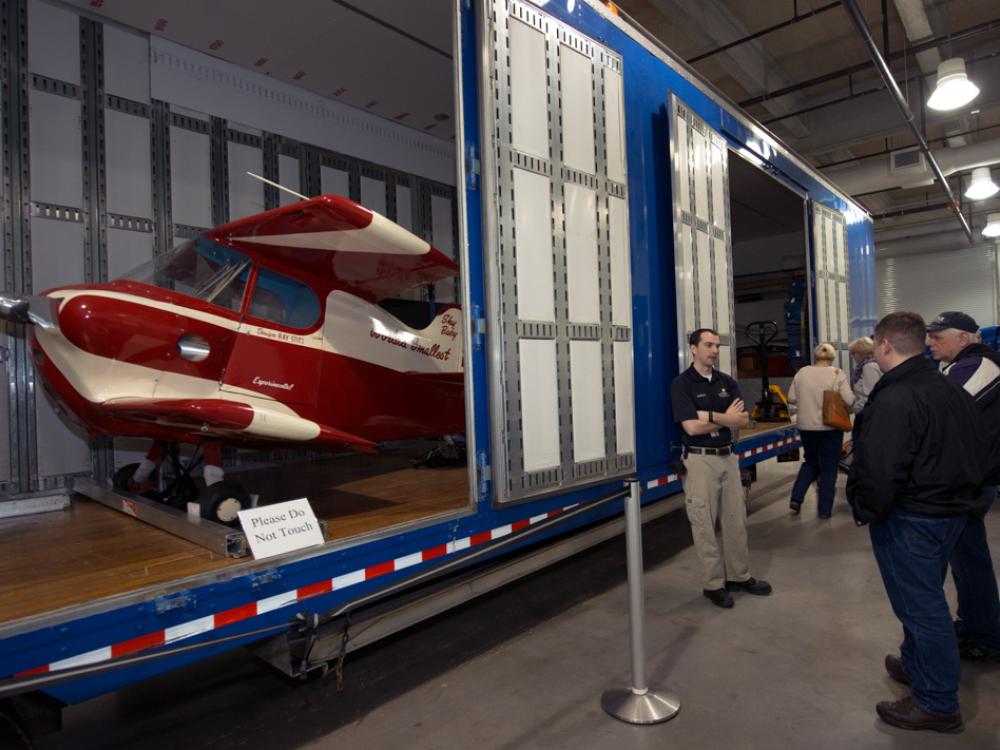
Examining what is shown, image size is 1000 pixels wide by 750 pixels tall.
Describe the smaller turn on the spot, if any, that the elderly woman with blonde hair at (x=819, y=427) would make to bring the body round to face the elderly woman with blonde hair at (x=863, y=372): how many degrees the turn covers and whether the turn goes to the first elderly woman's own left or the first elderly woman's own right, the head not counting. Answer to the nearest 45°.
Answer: approximately 45° to the first elderly woman's own right

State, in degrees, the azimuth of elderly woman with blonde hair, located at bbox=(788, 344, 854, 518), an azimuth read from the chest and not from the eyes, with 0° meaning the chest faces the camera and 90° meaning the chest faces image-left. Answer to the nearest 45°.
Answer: approximately 180°

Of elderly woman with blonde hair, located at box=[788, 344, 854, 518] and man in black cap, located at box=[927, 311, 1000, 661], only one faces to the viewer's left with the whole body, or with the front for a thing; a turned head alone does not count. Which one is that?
the man in black cap

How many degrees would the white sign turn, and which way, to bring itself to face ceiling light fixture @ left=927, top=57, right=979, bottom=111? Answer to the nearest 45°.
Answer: approximately 90° to its left

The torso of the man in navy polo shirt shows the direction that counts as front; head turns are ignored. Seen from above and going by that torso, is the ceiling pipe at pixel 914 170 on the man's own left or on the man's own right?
on the man's own left

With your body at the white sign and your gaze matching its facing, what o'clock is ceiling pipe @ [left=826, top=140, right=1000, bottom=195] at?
The ceiling pipe is roughly at 8 o'clock from the white sign.

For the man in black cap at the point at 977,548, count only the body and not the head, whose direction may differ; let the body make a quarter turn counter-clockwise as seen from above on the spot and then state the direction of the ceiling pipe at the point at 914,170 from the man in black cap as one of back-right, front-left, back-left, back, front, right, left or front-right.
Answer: back

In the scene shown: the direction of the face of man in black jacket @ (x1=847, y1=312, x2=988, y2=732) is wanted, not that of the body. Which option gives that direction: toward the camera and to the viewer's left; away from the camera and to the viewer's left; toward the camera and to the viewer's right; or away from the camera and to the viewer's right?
away from the camera and to the viewer's left

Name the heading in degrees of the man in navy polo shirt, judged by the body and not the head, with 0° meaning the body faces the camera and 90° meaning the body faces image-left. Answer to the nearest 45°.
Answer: approximately 315°

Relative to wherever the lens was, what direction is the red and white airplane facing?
facing the viewer and to the left of the viewer

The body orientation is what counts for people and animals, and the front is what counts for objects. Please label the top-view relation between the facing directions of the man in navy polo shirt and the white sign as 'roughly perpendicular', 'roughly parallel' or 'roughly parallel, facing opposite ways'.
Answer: roughly parallel

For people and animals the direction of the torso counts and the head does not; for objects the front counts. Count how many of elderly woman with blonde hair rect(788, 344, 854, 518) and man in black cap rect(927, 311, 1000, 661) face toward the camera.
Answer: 0

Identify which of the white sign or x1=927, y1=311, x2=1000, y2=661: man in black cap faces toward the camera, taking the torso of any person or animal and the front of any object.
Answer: the white sign

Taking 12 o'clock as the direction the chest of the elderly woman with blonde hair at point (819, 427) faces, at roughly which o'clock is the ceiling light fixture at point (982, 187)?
The ceiling light fixture is roughly at 1 o'clock from the elderly woman with blonde hair.

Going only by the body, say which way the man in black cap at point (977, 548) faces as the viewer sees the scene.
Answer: to the viewer's left

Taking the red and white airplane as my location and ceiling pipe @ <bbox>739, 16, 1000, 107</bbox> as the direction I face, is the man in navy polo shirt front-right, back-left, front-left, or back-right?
front-right
